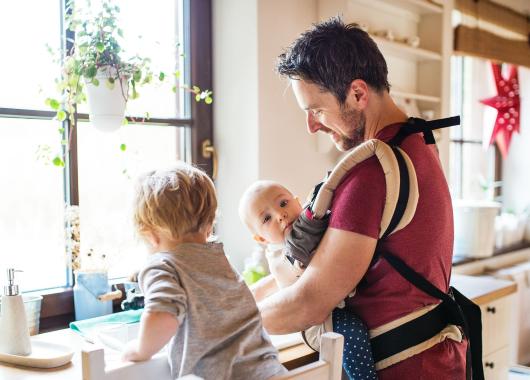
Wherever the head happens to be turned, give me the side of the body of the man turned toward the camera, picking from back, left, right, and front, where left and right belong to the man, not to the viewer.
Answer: left

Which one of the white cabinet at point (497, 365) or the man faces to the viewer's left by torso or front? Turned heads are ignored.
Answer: the man

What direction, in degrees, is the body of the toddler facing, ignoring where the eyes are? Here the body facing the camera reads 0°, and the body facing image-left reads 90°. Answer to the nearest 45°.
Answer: approximately 135°

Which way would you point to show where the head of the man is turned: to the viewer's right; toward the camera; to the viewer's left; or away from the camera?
to the viewer's left

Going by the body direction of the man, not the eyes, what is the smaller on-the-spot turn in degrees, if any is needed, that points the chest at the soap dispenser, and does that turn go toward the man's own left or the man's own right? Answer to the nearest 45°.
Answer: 0° — they already face it

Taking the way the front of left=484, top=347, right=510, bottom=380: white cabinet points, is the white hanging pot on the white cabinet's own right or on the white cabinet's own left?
on the white cabinet's own right
